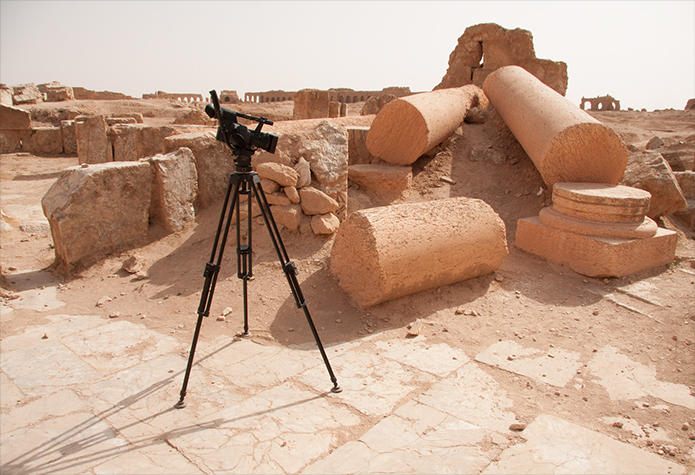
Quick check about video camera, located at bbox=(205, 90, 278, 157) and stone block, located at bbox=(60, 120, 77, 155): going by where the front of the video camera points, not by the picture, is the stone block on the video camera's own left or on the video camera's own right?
on the video camera's own left
